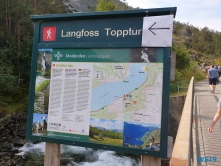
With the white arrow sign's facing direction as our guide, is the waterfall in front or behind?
behind

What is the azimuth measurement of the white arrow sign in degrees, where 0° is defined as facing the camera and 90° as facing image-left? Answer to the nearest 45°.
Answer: approximately 0°
